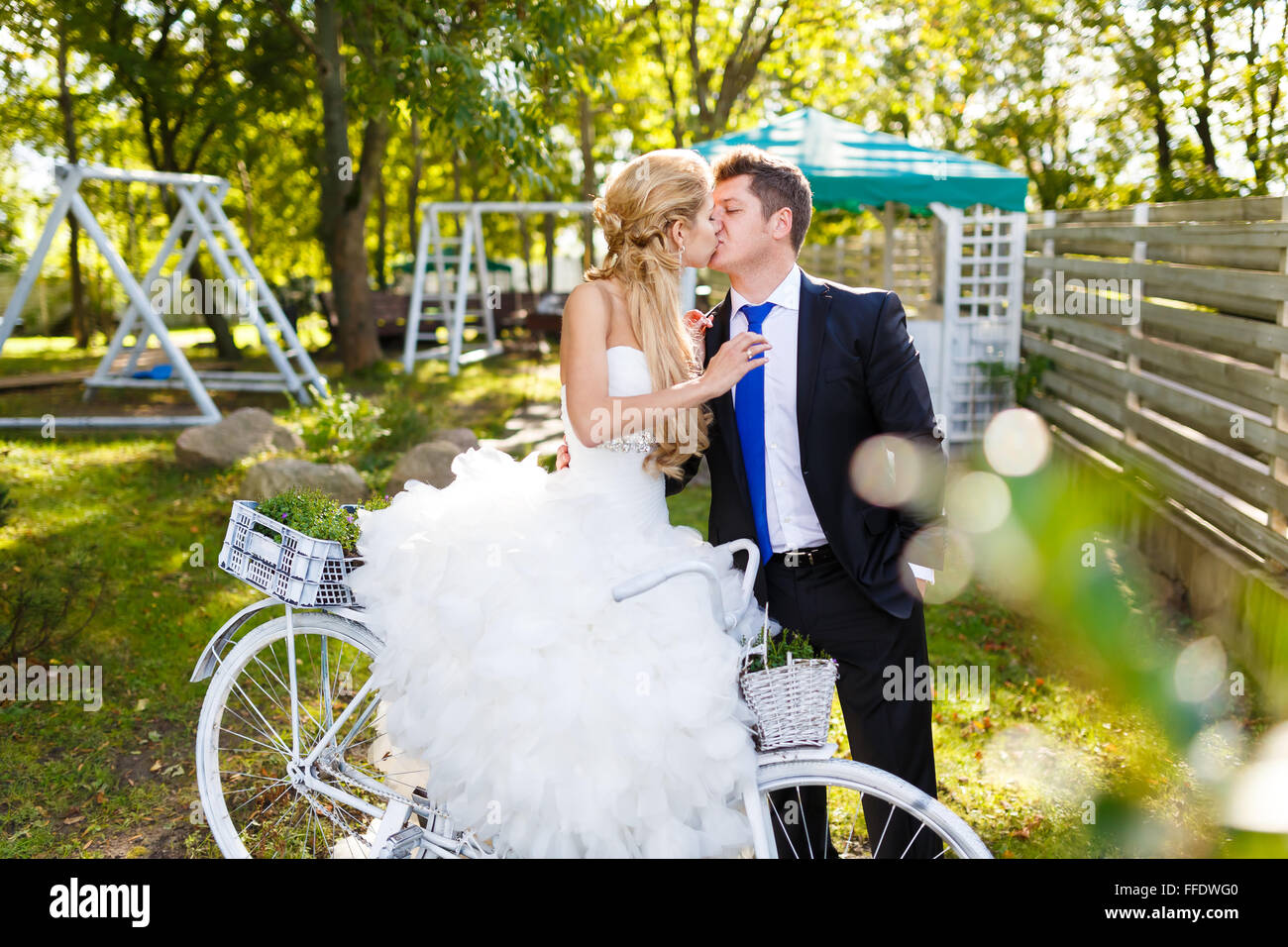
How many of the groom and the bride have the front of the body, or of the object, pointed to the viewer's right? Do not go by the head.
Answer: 1

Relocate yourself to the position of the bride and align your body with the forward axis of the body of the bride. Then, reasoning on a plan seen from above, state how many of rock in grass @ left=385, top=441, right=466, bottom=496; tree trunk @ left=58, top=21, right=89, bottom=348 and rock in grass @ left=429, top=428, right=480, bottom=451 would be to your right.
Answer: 0

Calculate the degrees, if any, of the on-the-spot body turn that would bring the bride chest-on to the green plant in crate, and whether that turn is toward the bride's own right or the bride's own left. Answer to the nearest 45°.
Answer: approximately 135° to the bride's own left

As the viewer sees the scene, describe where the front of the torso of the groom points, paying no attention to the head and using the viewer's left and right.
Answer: facing the viewer and to the left of the viewer

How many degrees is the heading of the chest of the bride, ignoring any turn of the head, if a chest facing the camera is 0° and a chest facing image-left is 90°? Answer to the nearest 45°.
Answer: approximately 270°

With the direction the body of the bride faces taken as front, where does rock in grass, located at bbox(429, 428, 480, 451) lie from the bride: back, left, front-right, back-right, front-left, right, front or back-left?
left

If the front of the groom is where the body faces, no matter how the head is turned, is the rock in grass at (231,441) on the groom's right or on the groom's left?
on the groom's right

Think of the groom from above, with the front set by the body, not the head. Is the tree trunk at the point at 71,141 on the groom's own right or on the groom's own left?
on the groom's own right

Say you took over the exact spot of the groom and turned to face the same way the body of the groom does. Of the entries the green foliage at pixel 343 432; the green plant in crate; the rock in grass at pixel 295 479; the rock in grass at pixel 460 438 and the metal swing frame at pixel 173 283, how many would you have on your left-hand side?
0

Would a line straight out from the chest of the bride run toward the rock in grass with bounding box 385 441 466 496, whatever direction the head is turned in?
no

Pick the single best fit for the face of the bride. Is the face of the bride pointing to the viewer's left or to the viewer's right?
to the viewer's right

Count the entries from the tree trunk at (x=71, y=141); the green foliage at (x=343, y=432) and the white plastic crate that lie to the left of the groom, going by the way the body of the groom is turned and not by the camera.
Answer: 0

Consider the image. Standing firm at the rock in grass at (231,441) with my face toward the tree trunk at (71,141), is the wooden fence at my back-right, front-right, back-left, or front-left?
back-right

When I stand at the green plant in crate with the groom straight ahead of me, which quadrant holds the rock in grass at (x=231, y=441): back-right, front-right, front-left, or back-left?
back-left

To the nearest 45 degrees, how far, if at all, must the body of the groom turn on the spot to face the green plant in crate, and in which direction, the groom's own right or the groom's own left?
approximately 45° to the groom's own right

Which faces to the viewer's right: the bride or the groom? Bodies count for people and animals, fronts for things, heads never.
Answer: the bride

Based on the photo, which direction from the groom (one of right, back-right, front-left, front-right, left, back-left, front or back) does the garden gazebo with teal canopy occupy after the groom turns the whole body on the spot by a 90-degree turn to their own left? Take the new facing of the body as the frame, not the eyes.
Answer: back-left

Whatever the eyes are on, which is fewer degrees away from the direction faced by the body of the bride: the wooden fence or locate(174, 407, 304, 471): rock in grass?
the wooden fence
